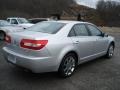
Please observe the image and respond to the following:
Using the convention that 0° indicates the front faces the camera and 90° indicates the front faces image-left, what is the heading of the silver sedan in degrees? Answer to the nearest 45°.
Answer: approximately 225°
